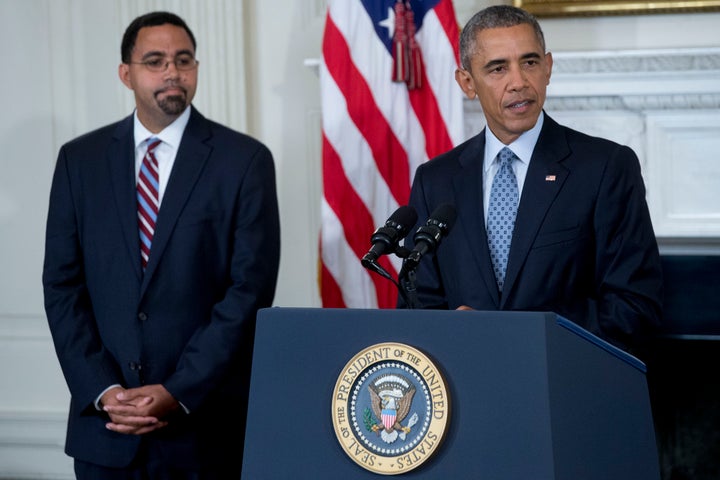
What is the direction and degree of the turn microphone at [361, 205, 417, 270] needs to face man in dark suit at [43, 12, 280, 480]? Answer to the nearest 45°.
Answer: approximately 90° to its left

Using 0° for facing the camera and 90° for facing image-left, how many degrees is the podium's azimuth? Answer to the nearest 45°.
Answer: approximately 45°

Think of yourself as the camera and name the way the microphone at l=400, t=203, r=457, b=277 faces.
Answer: facing away from the viewer and to the right of the viewer

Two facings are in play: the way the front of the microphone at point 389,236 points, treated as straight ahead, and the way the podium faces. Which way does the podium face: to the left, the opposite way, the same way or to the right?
the opposite way

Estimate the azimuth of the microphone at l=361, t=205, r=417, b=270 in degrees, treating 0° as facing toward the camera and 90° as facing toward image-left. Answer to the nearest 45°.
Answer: approximately 225°

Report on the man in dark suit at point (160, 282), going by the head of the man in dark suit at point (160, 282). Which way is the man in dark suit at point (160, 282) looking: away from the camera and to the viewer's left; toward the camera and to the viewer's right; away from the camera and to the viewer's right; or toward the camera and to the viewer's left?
toward the camera and to the viewer's right

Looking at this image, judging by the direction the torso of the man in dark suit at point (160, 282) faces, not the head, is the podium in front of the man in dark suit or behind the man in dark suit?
in front

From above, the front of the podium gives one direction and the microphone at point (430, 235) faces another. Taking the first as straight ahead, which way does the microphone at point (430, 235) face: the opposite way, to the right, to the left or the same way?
the opposite way
